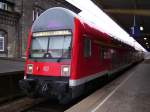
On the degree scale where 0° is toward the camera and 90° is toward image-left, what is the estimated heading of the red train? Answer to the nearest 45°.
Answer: approximately 45°

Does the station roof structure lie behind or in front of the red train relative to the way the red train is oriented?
behind
